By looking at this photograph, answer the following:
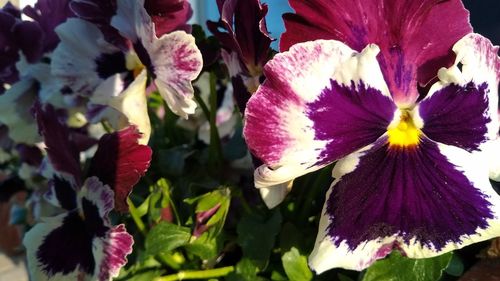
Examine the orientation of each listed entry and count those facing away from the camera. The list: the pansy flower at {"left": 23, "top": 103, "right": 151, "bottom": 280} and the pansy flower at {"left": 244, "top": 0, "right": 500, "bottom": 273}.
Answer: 0

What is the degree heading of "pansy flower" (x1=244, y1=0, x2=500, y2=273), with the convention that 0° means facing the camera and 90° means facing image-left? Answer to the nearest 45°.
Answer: approximately 0°

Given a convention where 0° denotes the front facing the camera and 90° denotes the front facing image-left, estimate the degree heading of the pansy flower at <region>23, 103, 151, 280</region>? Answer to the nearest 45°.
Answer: approximately 45°
